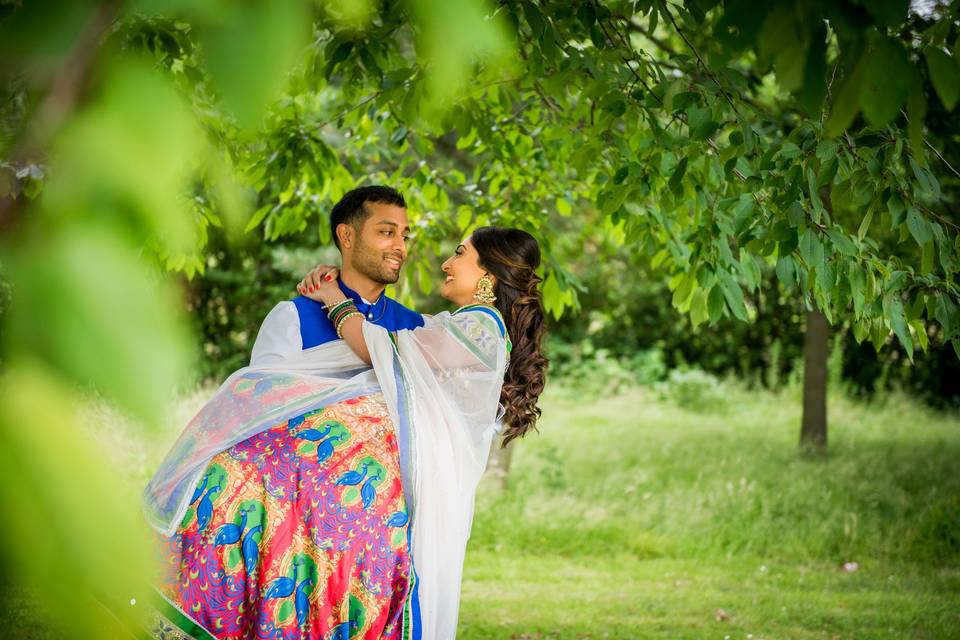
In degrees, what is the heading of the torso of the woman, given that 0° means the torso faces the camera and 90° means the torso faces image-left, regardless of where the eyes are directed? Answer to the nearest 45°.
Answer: approximately 90°

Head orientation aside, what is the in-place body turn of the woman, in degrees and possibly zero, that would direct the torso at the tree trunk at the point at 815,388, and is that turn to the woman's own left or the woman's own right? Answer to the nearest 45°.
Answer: approximately 135° to the woman's own right

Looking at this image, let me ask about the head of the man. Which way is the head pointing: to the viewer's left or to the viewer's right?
to the viewer's right

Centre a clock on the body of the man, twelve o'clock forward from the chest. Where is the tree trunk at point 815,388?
The tree trunk is roughly at 9 o'clock from the man.
